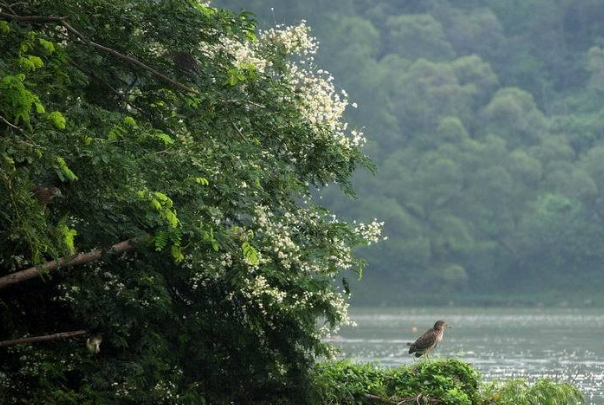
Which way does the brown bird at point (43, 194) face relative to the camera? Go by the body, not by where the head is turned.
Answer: to the viewer's right
